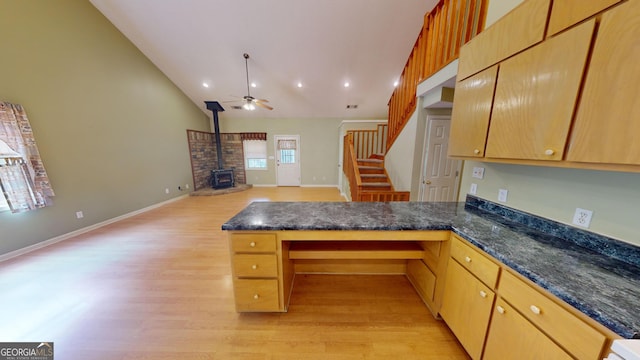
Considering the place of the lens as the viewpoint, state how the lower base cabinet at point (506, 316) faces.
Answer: facing the viewer and to the left of the viewer

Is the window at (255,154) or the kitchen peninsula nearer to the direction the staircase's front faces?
the kitchen peninsula

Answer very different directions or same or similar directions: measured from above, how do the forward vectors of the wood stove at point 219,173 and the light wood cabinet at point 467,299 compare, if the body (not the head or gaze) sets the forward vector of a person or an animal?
very different directions

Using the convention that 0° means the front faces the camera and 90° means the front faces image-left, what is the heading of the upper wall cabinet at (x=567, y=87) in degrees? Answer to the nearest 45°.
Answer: approximately 45°

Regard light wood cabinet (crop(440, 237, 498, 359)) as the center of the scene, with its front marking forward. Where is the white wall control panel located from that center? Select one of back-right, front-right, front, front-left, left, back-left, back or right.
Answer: back-right

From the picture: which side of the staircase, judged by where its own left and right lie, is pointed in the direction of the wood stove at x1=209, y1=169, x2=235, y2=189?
right

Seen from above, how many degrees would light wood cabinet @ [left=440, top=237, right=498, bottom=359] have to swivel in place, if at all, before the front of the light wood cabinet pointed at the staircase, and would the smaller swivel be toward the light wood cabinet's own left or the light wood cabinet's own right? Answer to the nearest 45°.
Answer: approximately 90° to the light wood cabinet's own right

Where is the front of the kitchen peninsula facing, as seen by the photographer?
facing the viewer

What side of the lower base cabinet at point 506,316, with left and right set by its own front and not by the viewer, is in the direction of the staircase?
right

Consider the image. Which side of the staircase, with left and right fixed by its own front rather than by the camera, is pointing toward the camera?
front

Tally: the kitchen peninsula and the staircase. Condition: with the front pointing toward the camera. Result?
2

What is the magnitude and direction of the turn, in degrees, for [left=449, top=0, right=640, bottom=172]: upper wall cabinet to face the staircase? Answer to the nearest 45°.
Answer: approximately 90° to its right
